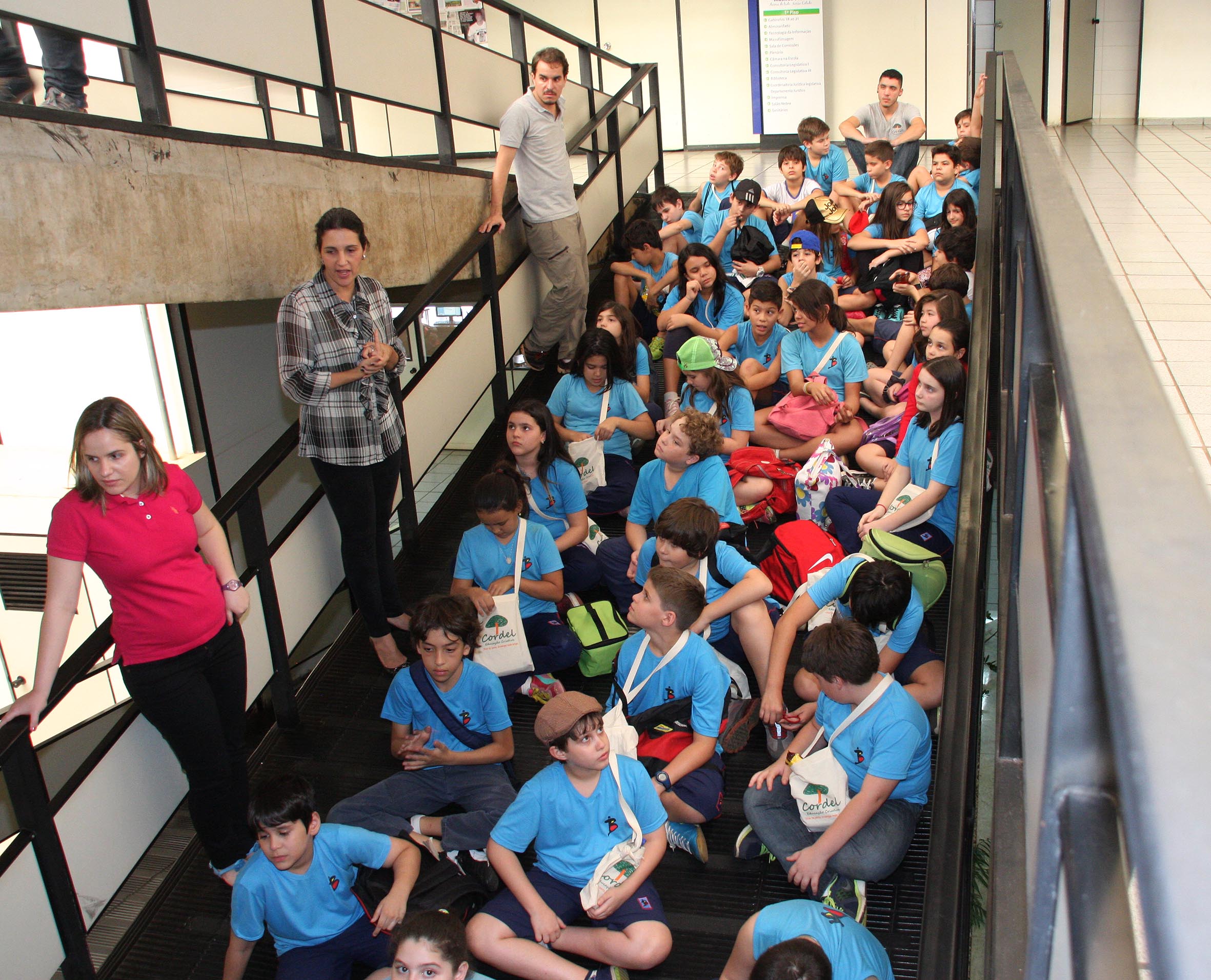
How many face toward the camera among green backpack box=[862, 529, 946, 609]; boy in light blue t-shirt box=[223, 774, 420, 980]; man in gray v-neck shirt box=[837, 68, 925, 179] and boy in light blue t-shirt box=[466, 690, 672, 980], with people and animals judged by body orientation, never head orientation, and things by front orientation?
3

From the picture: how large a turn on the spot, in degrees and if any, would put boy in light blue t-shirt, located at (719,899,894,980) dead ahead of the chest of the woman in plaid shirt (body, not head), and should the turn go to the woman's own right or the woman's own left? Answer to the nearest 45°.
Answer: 0° — they already face them

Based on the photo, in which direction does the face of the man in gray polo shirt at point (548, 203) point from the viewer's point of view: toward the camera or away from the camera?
toward the camera

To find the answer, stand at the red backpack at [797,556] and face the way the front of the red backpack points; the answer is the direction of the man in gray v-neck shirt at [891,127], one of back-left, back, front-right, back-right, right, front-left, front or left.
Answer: back-left

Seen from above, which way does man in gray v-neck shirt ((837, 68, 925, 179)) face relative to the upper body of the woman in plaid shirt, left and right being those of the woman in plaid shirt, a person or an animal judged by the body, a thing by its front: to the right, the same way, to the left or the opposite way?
to the right

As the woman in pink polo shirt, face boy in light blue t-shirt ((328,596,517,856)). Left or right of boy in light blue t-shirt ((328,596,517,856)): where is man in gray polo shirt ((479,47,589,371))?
left

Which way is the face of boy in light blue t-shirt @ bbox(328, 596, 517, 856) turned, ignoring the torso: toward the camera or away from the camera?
toward the camera

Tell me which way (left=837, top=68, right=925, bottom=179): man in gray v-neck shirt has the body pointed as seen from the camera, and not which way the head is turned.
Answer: toward the camera

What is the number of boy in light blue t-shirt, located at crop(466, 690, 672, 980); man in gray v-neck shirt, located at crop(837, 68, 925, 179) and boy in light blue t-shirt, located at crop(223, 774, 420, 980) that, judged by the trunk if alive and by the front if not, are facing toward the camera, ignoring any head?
3

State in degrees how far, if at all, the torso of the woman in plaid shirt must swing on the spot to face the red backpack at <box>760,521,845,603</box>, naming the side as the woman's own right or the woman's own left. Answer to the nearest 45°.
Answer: approximately 45° to the woman's own left

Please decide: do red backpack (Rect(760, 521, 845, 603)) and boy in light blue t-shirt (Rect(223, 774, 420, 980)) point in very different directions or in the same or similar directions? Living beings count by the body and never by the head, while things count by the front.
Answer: same or similar directions

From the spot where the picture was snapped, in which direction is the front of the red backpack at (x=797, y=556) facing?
facing the viewer and to the right of the viewer

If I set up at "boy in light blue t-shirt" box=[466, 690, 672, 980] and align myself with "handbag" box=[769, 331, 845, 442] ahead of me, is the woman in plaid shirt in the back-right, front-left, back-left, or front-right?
front-left

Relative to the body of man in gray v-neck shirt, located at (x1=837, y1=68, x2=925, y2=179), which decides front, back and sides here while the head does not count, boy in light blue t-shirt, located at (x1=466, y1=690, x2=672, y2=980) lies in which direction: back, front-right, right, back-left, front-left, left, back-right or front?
front

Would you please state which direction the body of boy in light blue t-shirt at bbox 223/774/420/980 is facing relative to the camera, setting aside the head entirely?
toward the camera

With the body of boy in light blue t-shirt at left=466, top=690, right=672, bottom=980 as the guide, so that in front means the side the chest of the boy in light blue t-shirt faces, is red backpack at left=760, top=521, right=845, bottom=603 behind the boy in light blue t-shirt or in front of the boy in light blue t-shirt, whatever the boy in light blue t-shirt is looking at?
behind

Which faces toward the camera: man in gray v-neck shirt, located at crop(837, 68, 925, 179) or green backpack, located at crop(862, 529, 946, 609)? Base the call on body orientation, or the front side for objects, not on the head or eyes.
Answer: the man in gray v-neck shirt

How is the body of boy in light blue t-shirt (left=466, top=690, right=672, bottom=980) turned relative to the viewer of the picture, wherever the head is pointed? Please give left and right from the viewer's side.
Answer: facing the viewer
